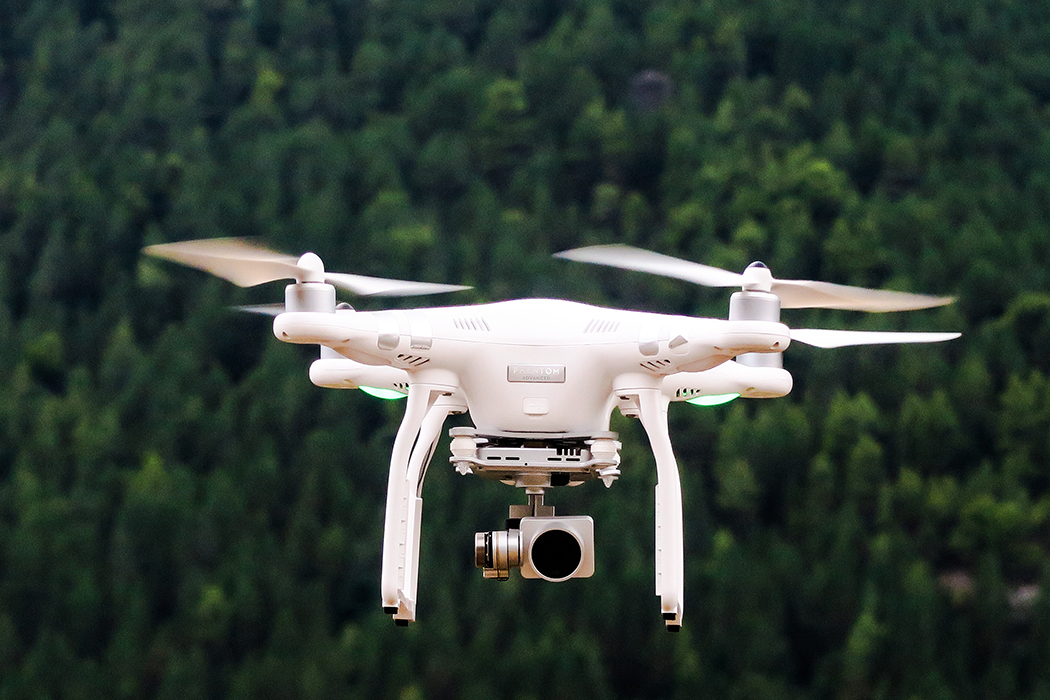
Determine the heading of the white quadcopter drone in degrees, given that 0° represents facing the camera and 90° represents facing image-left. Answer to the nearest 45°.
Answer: approximately 0°
